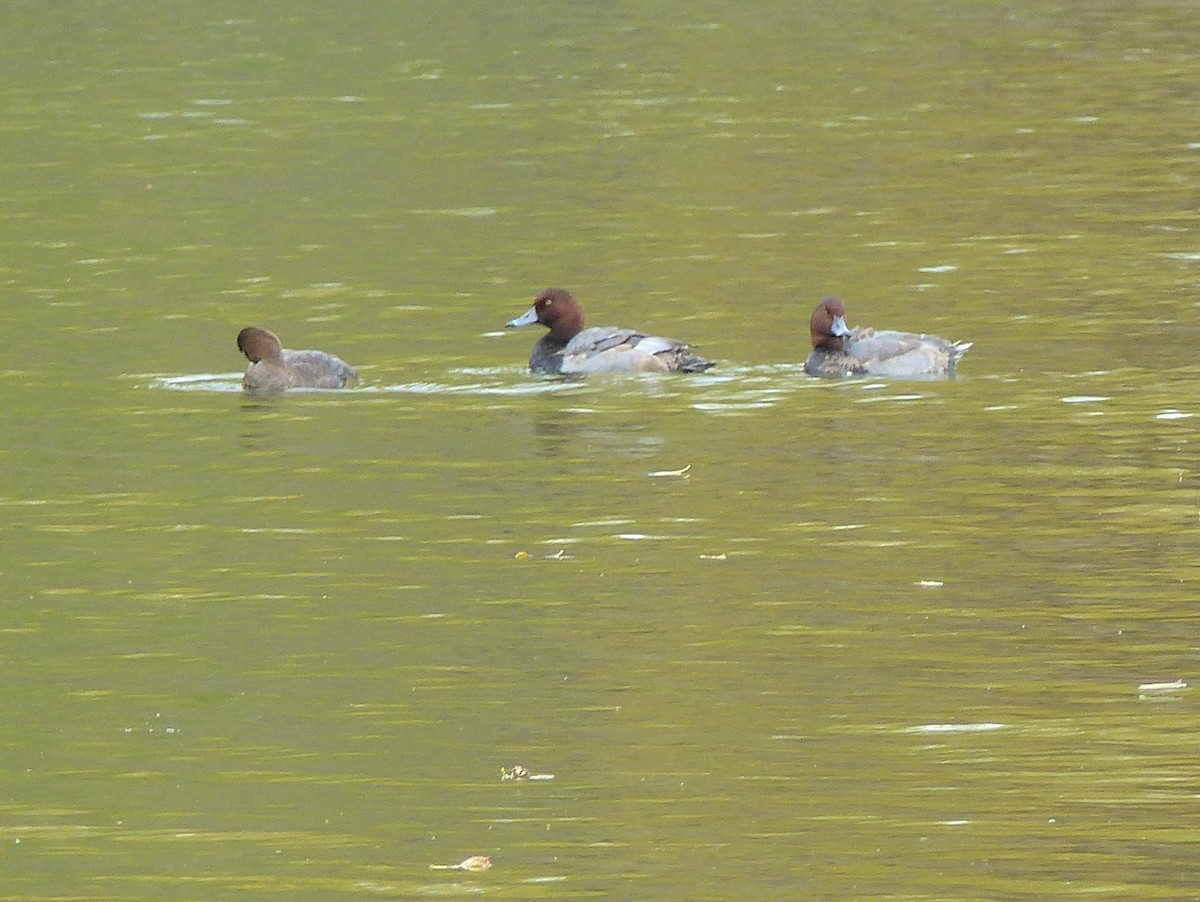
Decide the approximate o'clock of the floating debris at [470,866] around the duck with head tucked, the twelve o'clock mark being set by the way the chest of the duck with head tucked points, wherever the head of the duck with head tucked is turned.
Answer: The floating debris is roughly at 9 o'clock from the duck with head tucked.

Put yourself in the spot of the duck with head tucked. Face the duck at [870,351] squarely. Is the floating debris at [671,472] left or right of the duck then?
right

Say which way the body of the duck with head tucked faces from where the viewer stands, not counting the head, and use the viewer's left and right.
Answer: facing to the left of the viewer

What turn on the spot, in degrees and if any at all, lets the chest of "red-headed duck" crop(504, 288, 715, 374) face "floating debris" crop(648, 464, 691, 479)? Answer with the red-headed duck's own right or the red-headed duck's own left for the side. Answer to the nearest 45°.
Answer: approximately 90° to the red-headed duck's own left

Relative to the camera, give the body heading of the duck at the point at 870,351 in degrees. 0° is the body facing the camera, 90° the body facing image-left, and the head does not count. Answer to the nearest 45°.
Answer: approximately 90°

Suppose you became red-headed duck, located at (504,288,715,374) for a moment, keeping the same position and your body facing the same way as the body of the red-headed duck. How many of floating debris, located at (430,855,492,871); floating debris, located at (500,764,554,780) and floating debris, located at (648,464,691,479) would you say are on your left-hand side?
3

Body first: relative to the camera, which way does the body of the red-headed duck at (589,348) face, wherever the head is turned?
to the viewer's left
